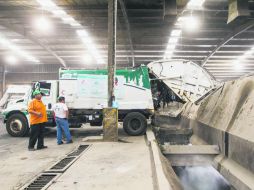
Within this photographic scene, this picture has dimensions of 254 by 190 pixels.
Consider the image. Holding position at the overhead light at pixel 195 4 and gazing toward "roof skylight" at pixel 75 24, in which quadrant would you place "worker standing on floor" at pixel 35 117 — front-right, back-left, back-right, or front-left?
front-left

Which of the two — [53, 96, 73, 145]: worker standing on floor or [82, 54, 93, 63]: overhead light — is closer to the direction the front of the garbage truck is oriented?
the worker standing on floor

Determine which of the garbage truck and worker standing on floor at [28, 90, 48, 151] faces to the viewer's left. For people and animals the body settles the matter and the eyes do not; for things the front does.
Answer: the garbage truck

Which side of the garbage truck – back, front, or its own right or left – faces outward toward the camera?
left

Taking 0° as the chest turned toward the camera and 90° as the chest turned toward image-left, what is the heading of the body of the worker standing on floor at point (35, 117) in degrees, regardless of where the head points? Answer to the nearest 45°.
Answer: approximately 315°

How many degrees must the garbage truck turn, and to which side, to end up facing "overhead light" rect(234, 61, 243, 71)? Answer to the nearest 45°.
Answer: approximately 135° to its right

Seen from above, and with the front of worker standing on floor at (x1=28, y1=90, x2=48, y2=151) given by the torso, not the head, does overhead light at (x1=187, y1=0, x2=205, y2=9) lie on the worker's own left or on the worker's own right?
on the worker's own left

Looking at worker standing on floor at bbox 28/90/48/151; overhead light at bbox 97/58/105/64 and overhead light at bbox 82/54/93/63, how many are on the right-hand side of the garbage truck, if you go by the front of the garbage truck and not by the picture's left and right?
2
